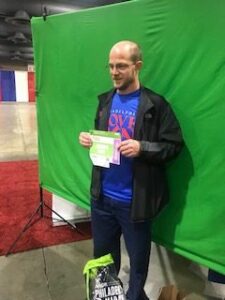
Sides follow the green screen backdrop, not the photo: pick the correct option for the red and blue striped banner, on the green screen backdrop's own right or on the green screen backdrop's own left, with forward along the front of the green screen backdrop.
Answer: on the green screen backdrop's own right

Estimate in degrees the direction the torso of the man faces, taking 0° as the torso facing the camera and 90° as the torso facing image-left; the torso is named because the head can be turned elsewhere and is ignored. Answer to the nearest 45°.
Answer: approximately 45°

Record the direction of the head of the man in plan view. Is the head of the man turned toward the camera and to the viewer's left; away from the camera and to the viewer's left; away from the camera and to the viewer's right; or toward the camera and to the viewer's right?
toward the camera and to the viewer's left

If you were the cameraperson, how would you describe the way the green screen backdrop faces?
facing the viewer and to the left of the viewer
